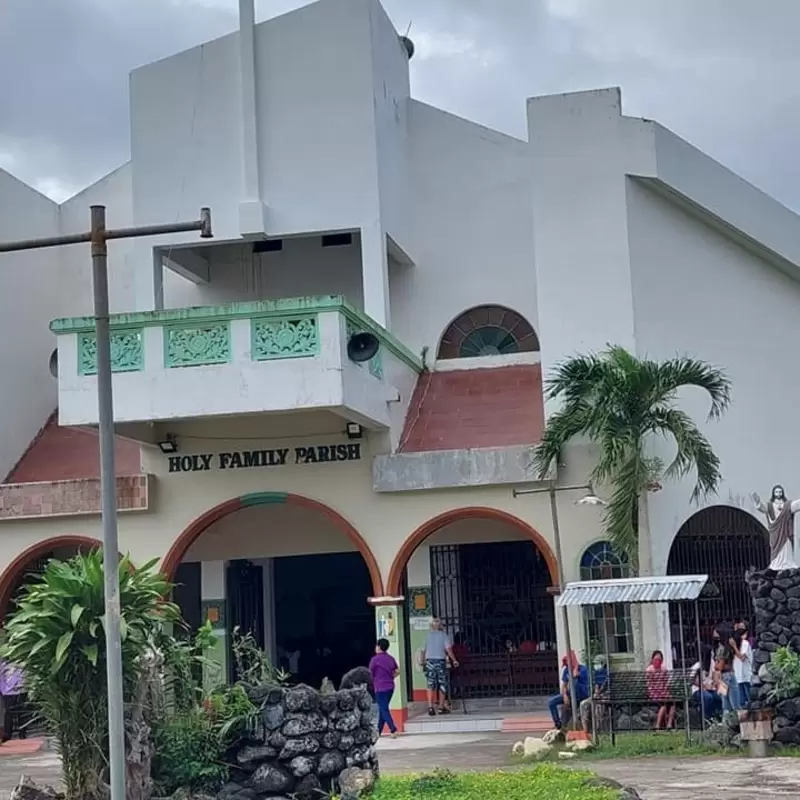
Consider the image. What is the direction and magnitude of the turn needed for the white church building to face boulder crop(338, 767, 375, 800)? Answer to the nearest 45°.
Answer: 0° — it already faces it

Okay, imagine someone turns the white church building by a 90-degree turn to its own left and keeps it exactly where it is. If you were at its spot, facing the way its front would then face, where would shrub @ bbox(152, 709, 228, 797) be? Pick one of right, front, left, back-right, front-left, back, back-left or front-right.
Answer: right

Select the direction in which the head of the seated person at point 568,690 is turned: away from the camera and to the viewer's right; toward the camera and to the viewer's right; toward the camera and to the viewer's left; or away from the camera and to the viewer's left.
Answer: toward the camera and to the viewer's left

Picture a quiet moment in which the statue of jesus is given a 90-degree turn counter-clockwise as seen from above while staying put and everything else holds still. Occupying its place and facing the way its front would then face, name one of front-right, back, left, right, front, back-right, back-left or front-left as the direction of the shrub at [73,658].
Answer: back-right

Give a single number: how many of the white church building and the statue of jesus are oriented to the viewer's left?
0

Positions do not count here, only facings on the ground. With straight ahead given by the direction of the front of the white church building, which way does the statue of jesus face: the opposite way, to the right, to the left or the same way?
the same way

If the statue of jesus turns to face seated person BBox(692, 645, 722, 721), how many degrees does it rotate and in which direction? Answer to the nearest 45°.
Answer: approximately 135° to its right

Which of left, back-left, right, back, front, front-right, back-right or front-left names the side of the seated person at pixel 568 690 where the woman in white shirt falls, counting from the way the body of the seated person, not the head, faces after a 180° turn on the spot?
front-right

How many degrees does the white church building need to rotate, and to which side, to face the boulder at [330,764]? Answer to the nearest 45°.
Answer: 0° — it already faces it

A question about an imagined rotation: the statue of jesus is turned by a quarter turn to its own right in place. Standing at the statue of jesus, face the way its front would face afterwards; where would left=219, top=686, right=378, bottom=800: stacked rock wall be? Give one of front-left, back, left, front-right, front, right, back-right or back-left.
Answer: front-left

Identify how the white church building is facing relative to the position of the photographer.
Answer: facing the viewer
